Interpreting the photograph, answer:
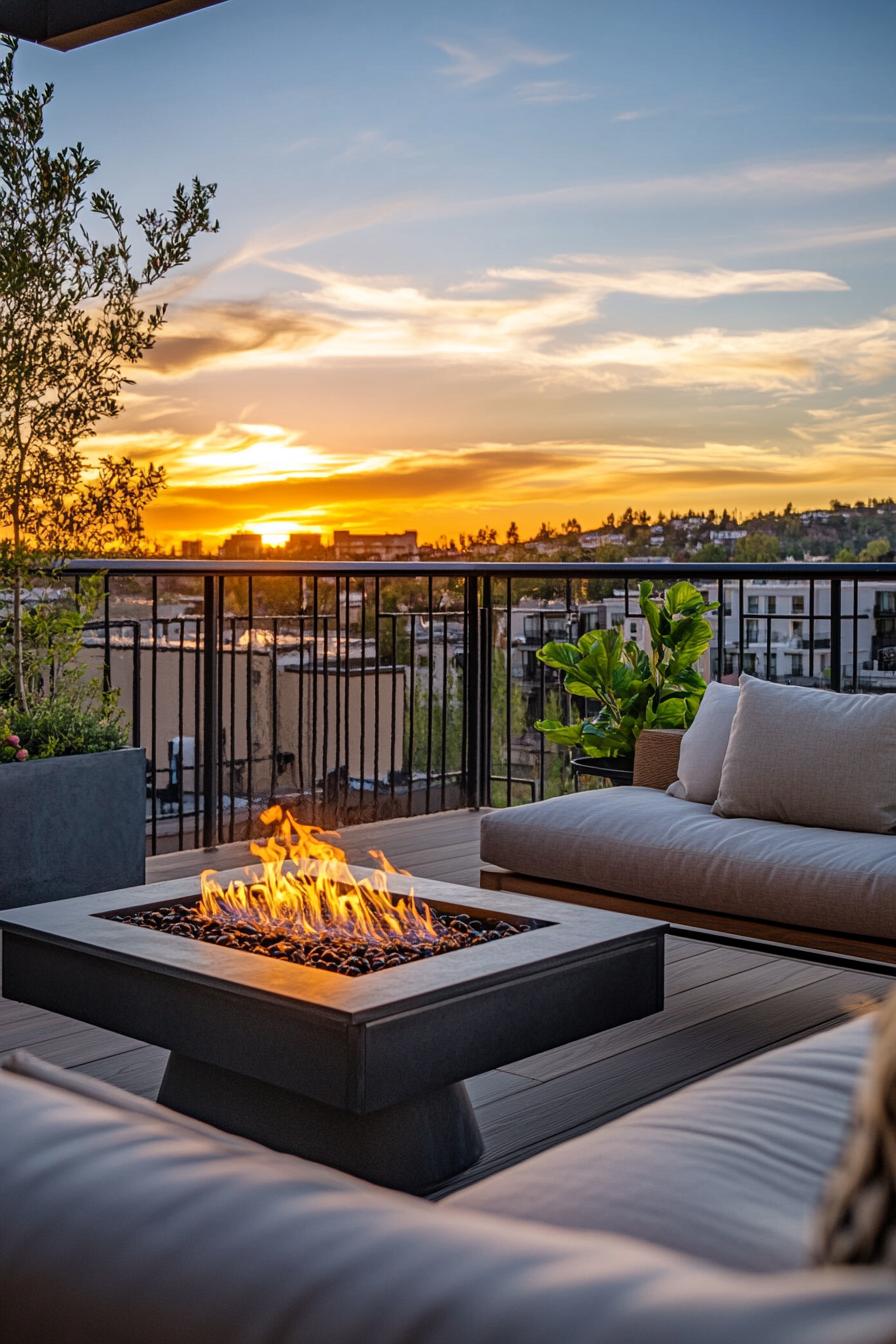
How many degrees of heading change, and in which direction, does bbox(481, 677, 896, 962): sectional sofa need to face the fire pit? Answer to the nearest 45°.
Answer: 0° — it already faces it

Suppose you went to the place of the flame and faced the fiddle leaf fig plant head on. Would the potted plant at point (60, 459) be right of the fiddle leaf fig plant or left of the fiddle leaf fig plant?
left

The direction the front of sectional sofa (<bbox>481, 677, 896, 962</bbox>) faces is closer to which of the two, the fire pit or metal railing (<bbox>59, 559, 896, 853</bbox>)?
the fire pit

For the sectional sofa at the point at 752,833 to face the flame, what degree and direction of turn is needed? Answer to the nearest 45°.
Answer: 0° — it already faces it

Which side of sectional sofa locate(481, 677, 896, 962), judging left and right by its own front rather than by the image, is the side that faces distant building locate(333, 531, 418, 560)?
right

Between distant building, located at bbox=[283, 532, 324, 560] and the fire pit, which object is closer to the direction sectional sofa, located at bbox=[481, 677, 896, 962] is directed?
the fire pit

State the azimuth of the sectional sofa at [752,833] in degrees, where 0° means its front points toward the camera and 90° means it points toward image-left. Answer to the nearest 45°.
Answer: approximately 45°

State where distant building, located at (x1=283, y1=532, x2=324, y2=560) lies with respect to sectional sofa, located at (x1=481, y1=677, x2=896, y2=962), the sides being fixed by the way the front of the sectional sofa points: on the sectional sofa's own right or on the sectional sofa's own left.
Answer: on the sectional sofa's own right

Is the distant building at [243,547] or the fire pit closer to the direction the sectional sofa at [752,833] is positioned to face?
the fire pit

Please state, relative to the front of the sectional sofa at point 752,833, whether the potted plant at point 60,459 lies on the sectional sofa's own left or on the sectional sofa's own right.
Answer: on the sectional sofa's own right

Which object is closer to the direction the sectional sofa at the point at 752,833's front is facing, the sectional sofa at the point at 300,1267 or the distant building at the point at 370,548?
the sectional sofa

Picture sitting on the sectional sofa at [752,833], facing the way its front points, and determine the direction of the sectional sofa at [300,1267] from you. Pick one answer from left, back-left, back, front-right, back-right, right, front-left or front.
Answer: front-left

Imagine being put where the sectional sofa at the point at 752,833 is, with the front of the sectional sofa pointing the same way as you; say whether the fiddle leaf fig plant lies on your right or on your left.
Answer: on your right
